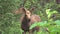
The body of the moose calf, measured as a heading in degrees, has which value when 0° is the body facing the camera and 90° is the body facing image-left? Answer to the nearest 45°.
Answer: approximately 45°
